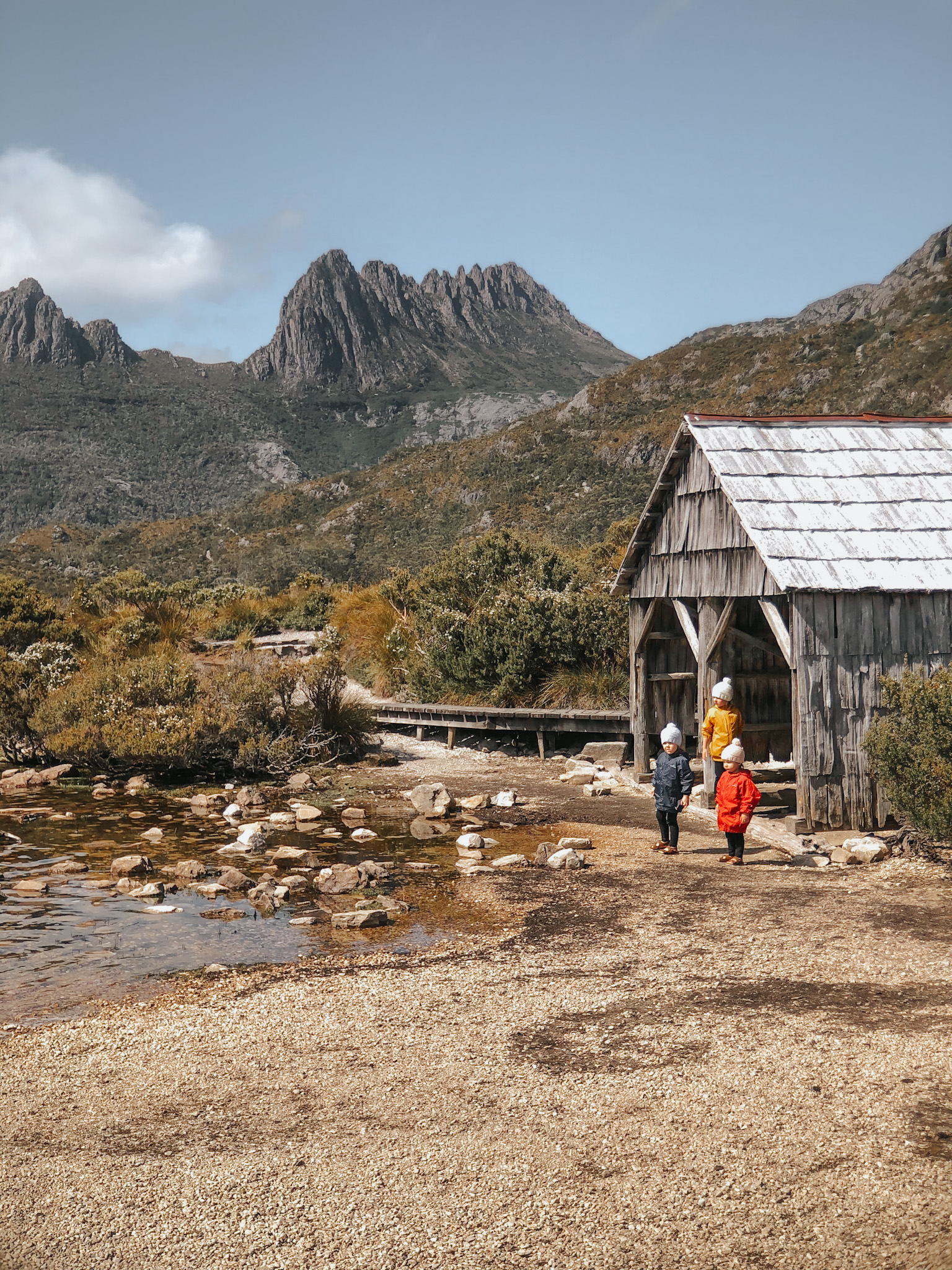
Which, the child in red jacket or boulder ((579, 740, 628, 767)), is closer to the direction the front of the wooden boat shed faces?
the child in red jacket

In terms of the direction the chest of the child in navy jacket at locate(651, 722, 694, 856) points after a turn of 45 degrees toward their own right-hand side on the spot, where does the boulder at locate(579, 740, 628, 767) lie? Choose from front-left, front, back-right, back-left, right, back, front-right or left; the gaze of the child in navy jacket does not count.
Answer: right

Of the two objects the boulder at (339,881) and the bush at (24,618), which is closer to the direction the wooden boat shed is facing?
the boulder

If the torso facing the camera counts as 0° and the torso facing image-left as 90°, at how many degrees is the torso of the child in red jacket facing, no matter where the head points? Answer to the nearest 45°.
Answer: approximately 45°

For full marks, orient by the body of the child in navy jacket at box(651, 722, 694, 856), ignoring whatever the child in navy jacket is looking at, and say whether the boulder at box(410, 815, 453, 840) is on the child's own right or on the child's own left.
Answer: on the child's own right
